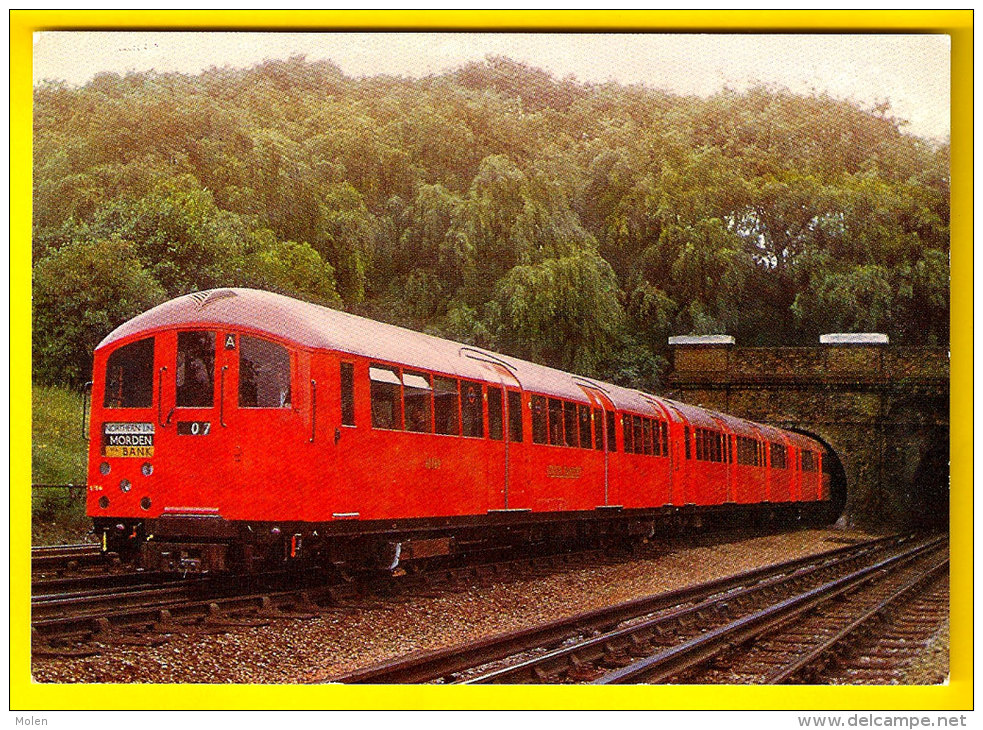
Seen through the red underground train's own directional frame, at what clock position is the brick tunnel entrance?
The brick tunnel entrance is roughly at 7 o'clock from the red underground train.

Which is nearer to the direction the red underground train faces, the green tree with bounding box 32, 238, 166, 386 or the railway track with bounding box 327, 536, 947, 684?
the green tree

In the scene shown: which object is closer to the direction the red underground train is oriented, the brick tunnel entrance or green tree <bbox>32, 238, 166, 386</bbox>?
the green tree
